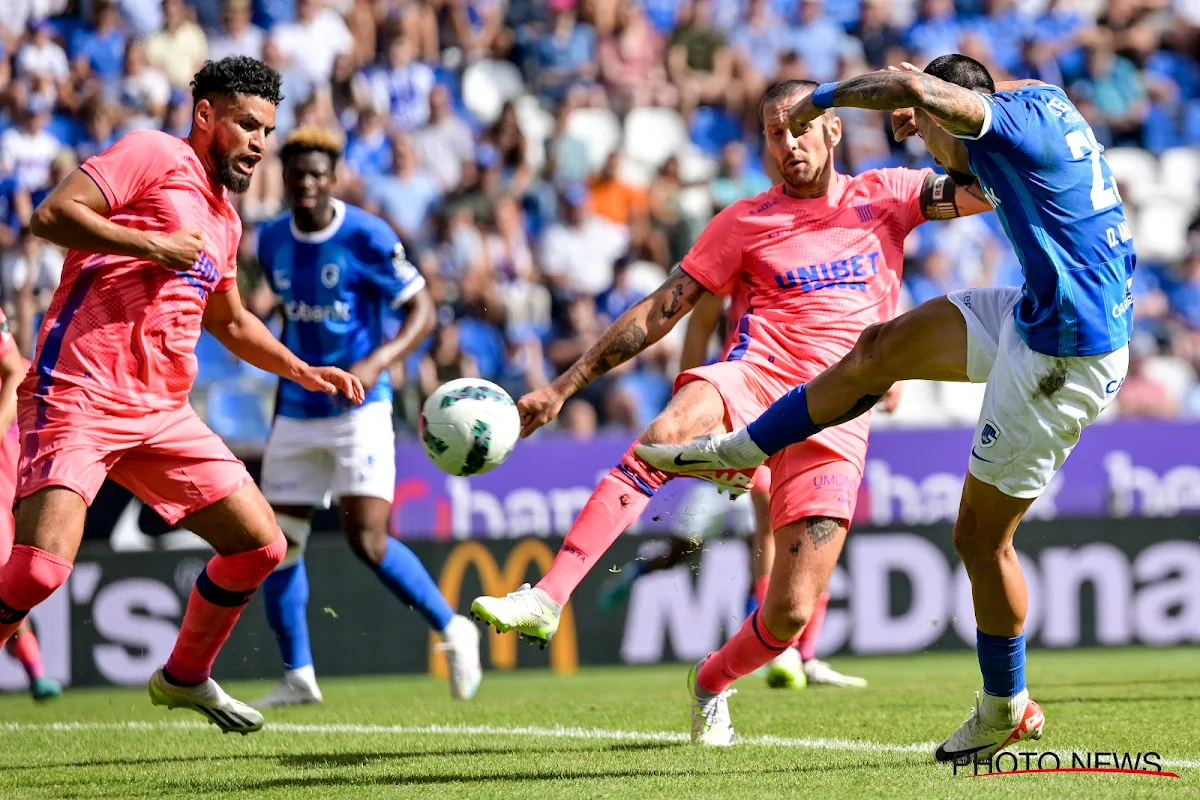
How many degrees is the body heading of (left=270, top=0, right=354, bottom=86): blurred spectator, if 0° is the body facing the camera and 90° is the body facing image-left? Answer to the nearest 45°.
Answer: approximately 0°

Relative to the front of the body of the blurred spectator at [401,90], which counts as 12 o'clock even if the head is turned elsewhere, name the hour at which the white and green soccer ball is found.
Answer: The white and green soccer ball is roughly at 12 o'clock from the blurred spectator.

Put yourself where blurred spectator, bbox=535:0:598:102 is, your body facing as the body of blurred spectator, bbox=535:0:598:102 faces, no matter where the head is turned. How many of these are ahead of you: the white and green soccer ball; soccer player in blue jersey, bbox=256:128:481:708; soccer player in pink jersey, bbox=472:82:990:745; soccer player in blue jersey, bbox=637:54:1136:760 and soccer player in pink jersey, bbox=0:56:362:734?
5

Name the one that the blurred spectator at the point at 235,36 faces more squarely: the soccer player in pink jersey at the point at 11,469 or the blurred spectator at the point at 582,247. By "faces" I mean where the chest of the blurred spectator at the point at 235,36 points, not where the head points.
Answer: the soccer player in pink jersey

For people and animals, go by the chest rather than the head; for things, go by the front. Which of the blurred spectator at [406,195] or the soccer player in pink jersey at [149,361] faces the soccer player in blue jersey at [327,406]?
the blurred spectator

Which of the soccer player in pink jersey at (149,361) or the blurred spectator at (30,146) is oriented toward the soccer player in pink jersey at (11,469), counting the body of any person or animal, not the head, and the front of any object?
the blurred spectator

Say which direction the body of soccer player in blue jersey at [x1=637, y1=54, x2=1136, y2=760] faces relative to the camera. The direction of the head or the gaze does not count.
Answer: to the viewer's left

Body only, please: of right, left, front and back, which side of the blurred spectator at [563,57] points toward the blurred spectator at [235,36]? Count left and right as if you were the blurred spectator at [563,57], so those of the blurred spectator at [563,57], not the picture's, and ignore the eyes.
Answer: right
